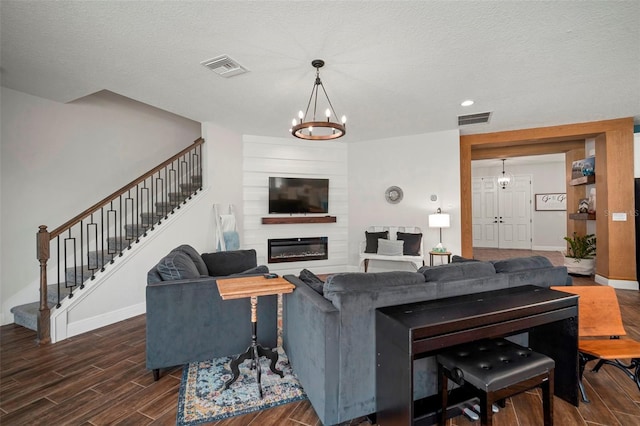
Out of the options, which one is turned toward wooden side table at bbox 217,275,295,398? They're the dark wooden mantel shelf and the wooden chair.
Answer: the dark wooden mantel shelf

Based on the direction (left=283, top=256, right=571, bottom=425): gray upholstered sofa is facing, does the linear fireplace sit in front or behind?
in front

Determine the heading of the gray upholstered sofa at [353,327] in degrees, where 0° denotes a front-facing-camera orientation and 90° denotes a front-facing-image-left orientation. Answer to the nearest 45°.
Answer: approximately 135°

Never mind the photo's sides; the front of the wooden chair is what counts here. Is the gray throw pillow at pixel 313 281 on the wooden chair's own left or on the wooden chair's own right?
on the wooden chair's own right

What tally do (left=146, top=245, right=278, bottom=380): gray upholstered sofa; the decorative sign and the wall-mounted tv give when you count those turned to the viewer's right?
1

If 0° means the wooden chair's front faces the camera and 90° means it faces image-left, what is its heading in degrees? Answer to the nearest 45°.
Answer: approximately 315°

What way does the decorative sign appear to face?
toward the camera

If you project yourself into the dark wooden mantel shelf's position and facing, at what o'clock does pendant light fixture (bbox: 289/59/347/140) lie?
The pendant light fixture is roughly at 12 o'clock from the dark wooden mantel shelf.

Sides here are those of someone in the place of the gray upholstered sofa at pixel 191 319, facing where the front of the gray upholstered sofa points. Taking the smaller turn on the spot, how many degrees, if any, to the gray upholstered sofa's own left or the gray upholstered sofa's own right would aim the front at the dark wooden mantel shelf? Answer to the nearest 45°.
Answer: approximately 45° to the gray upholstered sofa's own left

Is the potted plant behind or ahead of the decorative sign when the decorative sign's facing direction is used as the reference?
ahead

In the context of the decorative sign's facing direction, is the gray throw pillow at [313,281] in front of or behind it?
in front

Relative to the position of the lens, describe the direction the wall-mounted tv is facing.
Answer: facing the viewer

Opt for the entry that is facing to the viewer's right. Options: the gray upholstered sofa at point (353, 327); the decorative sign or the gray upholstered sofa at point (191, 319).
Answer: the gray upholstered sofa at point (191, 319)

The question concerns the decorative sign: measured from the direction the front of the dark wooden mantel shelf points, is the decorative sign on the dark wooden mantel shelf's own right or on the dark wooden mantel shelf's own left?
on the dark wooden mantel shelf's own left

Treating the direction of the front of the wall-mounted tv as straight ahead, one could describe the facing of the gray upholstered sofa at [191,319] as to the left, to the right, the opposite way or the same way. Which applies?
to the left

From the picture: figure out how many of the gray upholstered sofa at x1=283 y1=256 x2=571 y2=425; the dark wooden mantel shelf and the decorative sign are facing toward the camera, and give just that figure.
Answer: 2

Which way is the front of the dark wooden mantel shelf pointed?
toward the camera

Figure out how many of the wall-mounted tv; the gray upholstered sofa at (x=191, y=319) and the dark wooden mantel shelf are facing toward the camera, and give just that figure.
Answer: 2

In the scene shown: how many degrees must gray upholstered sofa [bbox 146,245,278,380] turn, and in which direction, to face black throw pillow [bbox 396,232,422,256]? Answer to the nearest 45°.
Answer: approximately 45° to its left

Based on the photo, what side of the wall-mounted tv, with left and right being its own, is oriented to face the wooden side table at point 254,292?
front
